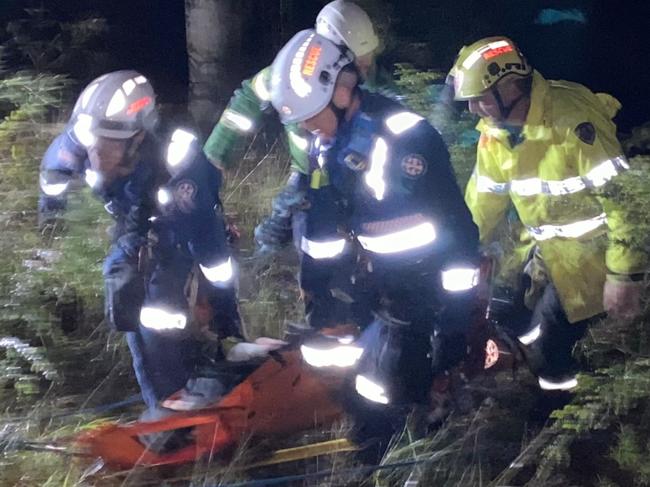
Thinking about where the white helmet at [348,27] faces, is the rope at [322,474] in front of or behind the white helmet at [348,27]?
in front

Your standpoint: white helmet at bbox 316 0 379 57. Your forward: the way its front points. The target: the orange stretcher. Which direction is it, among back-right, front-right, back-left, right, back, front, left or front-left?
front-right

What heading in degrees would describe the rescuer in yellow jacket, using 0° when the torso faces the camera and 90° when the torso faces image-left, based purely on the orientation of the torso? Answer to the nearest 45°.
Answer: approximately 45°

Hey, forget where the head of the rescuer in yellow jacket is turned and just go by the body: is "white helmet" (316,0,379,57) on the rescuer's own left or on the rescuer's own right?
on the rescuer's own right

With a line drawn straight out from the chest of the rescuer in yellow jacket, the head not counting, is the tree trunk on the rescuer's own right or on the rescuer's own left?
on the rescuer's own right

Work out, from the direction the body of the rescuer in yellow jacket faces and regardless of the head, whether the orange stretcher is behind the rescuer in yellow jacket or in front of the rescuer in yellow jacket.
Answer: in front

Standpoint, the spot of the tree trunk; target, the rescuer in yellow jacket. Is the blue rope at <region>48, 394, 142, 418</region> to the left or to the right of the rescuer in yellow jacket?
right

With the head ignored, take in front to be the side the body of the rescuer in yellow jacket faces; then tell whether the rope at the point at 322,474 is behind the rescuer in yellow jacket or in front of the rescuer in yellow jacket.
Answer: in front

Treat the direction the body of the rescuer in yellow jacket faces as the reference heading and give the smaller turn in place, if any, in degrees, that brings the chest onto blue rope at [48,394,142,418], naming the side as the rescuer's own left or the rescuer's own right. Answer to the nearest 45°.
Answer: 0° — they already face it

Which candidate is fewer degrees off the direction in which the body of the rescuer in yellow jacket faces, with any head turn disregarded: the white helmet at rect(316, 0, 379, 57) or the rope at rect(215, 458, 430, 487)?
the rope
